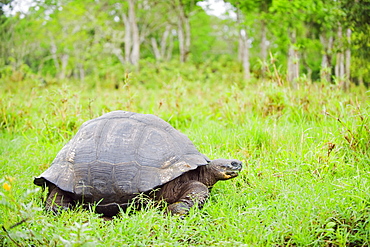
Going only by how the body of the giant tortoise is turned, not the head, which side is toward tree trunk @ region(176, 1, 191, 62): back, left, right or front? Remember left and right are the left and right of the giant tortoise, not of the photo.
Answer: left

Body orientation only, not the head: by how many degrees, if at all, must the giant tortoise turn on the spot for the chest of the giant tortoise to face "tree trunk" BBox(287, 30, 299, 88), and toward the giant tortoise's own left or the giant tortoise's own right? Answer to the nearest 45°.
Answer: approximately 45° to the giant tortoise's own left

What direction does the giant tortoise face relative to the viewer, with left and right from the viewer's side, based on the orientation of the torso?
facing to the right of the viewer
